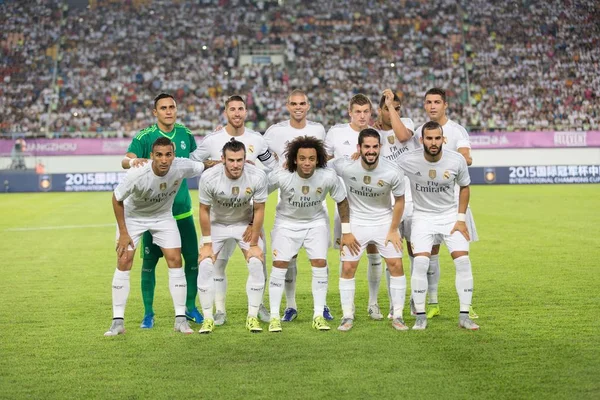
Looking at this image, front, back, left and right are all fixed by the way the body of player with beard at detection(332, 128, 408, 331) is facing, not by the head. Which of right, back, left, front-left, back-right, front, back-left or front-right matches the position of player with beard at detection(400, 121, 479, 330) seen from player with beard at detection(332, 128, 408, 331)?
left

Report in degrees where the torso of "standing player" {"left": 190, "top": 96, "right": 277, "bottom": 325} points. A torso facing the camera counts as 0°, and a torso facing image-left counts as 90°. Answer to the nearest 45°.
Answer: approximately 0°

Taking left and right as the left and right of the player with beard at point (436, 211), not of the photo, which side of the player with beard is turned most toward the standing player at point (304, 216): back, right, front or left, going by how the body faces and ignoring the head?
right

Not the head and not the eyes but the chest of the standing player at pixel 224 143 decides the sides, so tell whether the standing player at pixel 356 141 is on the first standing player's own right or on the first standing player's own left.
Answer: on the first standing player's own left

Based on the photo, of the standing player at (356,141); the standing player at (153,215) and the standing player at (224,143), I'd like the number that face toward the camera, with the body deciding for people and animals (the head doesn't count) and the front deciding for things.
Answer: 3

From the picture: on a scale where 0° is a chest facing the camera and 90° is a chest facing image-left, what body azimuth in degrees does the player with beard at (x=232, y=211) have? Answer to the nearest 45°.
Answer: approximately 0°

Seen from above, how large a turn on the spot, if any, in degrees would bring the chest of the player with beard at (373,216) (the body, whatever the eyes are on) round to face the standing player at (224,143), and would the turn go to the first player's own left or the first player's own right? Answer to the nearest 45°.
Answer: approximately 90° to the first player's own right
